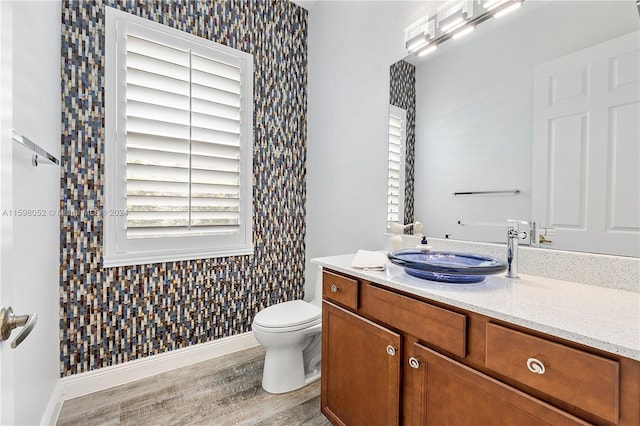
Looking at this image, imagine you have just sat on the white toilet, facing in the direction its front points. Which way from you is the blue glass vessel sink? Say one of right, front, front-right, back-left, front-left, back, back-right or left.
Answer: left

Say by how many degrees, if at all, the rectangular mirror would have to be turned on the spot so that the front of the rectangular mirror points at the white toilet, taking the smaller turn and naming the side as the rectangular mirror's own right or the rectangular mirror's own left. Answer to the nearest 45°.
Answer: approximately 45° to the rectangular mirror's own right

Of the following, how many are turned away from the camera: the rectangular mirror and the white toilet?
0

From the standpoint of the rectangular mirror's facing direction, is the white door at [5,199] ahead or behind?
ahead

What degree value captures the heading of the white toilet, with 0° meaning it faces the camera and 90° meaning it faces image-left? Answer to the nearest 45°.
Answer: approximately 45°

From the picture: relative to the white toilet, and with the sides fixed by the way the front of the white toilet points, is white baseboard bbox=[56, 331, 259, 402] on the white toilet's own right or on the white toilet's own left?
on the white toilet's own right

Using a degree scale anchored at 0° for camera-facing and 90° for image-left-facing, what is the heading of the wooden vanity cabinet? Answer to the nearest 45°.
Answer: approximately 45°

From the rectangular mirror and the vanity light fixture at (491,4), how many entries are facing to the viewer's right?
0

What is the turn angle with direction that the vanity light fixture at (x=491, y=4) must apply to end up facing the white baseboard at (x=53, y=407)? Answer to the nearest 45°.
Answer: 0° — it already faces it

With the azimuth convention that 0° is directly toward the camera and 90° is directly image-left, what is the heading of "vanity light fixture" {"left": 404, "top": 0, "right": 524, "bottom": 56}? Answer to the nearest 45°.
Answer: approximately 45°

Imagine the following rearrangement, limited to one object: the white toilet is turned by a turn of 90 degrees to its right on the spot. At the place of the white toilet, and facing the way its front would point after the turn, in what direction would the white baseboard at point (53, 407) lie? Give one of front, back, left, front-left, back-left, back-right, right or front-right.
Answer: front-left
